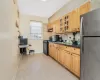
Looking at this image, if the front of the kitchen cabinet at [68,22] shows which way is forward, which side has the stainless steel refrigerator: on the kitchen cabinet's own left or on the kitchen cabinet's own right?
on the kitchen cabinet's own left

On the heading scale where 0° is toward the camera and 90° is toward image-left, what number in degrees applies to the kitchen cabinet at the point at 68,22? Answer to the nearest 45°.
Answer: approximately 45°

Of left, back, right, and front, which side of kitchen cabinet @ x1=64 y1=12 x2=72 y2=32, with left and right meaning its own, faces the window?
right

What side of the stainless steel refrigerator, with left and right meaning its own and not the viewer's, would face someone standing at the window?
right

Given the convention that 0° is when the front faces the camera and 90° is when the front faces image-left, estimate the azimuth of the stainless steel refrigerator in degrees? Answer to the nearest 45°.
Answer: approximately 45°

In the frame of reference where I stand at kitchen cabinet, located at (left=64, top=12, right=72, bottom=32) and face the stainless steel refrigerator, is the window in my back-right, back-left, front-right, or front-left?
back-right
